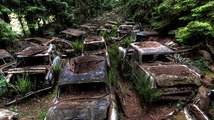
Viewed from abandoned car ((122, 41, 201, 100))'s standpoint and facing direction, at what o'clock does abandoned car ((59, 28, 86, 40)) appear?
abandoned car ((59, 28, 86, 40)) is roughly at 6 o'clock from abandoned car ((122, 41, 201, 100)).

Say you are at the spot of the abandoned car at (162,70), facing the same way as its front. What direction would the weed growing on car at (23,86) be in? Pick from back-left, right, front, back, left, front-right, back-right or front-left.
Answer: back-right

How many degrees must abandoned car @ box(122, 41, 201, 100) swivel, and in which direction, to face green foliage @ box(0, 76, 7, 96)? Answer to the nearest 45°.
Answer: approximately 135° to its right

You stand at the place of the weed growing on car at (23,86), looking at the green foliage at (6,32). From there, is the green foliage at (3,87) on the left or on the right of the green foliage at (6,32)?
left

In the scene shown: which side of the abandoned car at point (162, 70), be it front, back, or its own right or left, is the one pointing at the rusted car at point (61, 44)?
back

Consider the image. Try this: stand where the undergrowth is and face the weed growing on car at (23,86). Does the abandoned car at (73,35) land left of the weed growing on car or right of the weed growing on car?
right
